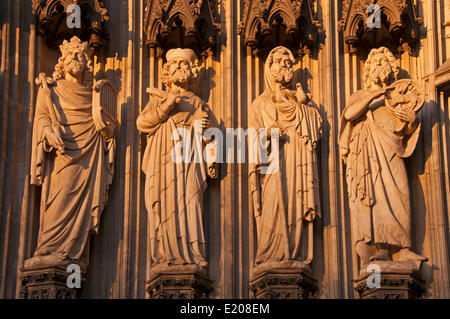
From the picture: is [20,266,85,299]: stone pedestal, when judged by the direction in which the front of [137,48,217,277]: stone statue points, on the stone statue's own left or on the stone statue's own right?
on the stone statue's own right

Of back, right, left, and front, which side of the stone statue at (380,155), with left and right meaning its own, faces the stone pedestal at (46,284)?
right

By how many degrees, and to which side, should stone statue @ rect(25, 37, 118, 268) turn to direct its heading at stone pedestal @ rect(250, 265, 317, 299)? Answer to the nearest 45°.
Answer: approximately 90° to its left

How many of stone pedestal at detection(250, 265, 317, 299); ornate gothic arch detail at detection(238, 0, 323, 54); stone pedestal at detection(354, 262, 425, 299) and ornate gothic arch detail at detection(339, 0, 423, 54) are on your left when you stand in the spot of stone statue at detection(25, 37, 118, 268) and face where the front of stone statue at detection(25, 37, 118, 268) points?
4

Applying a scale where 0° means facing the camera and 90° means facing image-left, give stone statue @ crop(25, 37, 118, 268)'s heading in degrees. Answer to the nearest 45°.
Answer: approximately 0°

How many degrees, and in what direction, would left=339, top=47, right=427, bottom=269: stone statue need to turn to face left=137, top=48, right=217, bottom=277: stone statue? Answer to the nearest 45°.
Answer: approximately 90° to its right

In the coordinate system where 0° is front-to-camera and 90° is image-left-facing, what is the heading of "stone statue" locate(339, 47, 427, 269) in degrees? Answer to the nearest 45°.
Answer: approximately 0°

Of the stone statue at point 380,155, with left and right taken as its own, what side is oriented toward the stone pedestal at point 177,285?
right

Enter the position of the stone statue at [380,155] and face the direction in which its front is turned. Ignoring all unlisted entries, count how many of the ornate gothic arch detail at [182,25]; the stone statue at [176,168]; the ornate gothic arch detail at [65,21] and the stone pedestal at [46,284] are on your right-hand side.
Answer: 4

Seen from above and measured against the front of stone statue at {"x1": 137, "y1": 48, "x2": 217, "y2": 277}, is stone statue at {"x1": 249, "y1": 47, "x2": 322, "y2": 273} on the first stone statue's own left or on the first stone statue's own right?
on the first stone statue's own left

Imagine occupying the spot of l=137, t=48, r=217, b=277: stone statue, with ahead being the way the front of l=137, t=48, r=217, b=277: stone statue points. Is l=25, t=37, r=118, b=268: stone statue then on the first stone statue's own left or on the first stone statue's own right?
on the first stone statue's own right

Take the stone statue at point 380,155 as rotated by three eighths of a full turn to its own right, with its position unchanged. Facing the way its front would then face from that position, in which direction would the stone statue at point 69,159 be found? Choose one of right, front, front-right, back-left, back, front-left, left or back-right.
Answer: front-left
